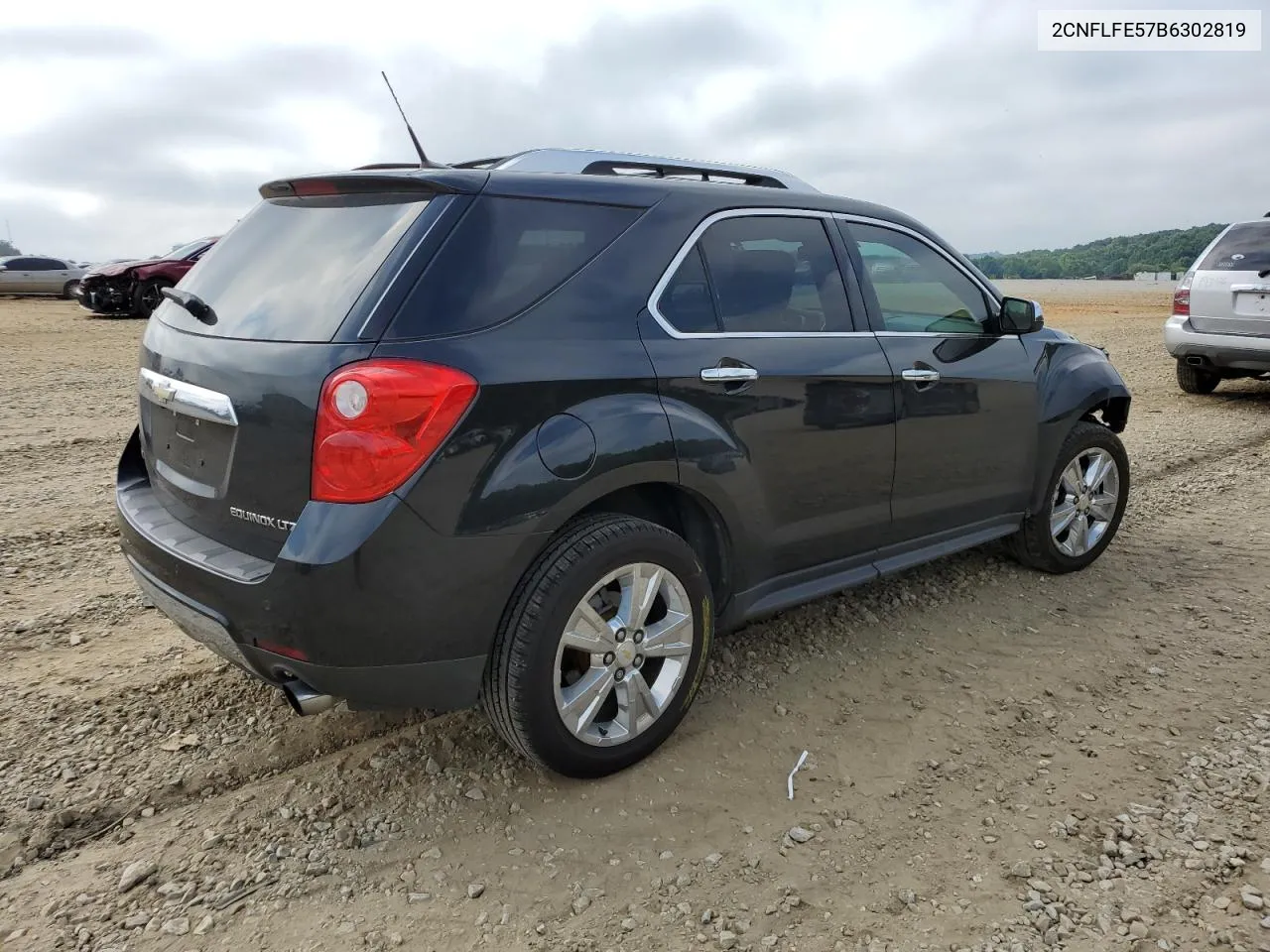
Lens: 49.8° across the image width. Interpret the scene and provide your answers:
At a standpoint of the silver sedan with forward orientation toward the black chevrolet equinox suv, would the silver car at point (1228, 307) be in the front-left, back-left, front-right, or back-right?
front-left

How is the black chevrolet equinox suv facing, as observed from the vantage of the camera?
facing away from the viewer and to the right of the viewer

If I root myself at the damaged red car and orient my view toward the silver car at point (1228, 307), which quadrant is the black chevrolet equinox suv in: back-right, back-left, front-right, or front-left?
front-right

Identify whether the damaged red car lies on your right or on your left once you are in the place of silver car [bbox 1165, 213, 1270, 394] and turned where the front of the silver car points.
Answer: on your left

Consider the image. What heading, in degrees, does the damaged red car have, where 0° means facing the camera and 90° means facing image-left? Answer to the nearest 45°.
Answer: approximately 45°

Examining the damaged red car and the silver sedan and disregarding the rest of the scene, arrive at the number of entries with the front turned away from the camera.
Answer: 0

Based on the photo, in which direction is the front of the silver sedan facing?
to the viewer's left

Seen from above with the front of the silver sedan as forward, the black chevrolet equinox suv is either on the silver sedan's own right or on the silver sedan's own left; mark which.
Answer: on the silver sedan's own left

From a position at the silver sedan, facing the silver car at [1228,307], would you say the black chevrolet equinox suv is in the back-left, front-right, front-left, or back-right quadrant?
front-right

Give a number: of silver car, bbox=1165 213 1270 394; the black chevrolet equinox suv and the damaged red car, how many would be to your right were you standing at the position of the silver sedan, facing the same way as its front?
0

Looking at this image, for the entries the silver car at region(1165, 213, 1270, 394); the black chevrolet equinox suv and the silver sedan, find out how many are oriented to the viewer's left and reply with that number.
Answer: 1

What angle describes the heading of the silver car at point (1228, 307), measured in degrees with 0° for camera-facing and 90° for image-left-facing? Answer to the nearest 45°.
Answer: approximately 180°

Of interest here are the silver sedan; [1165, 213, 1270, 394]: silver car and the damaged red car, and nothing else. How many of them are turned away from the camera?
1
